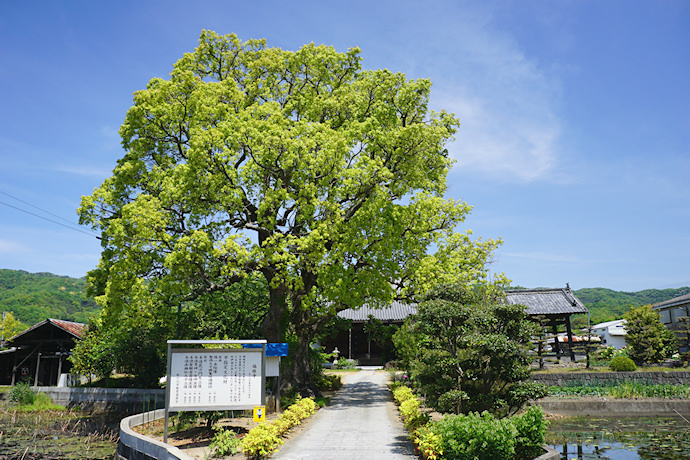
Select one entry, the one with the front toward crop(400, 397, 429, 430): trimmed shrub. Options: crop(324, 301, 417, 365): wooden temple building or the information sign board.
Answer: the wooden temple building

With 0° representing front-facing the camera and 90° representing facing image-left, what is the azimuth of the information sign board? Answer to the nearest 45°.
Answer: approximately 0°

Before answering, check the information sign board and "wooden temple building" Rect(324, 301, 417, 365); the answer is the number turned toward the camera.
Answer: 2
